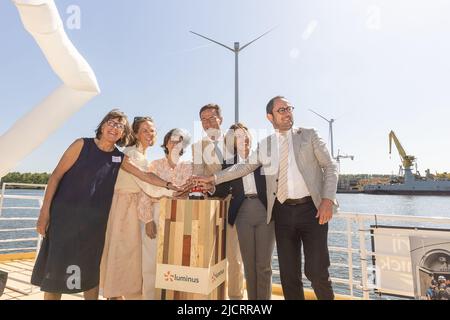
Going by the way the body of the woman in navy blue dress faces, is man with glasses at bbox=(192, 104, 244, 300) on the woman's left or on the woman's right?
on the woman's left

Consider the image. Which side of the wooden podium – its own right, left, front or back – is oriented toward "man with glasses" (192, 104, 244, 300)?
back

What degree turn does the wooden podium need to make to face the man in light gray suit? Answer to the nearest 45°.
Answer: approximately 135° to its left

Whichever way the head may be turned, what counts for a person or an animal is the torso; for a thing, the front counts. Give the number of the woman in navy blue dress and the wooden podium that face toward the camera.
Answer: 2

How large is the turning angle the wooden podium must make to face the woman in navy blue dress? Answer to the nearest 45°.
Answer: approximately 135° to its right

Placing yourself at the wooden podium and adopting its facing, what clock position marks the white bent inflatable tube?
The white bent inflatable tube is roughly at 4 o'clock from the wooden podium.

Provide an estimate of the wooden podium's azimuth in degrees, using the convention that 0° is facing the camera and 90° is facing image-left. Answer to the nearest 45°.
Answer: approximately 0°

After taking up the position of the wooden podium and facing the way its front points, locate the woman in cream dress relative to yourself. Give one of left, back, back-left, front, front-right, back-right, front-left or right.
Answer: back-right
